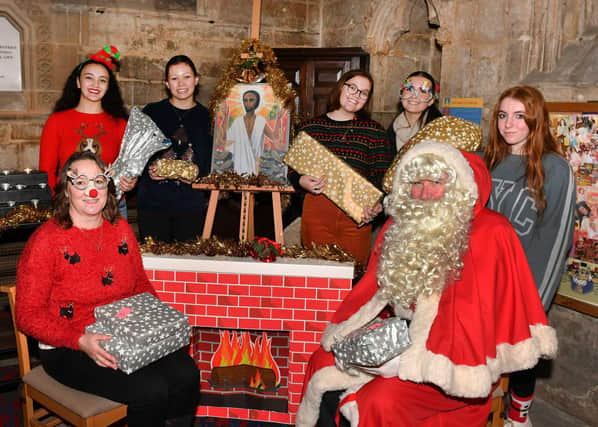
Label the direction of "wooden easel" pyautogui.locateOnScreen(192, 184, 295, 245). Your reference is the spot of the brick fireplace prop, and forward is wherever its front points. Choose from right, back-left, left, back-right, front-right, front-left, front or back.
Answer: back

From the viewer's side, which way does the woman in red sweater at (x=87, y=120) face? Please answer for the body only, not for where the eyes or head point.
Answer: toward the camera

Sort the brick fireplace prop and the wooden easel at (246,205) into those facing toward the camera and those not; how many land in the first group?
2

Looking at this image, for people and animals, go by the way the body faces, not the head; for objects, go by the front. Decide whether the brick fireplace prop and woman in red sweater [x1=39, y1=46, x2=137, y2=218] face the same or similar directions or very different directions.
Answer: same or similar directions

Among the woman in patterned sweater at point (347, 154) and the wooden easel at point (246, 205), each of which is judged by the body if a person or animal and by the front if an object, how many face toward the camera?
2

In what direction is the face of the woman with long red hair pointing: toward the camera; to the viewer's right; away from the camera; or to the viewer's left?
toward the camera

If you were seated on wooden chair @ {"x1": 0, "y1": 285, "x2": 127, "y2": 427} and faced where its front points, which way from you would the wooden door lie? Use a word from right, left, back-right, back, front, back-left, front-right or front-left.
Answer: left

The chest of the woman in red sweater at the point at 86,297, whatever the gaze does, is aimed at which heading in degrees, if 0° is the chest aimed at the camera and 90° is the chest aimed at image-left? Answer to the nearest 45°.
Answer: approximately 315°

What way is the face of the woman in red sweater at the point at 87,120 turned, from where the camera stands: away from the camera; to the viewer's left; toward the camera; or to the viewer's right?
toward the camera

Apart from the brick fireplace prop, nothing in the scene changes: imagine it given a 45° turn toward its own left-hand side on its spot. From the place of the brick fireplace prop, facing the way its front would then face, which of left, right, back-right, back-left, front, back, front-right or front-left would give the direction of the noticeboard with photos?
front-left

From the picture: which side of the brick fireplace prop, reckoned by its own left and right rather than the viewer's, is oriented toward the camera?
front

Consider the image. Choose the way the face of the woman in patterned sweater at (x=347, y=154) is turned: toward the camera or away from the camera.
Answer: toward the camera
